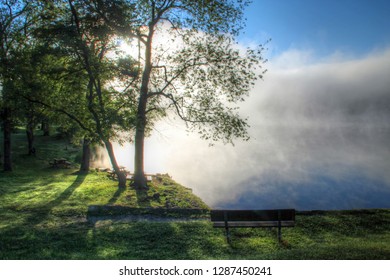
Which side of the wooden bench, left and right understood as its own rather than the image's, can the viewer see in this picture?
back
